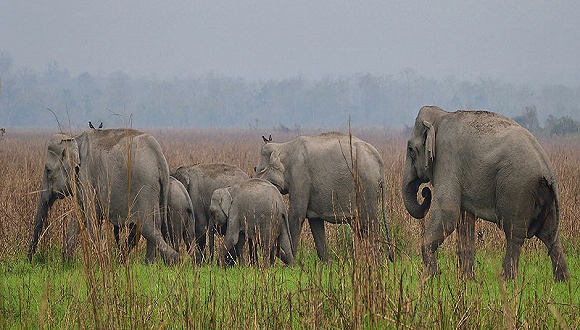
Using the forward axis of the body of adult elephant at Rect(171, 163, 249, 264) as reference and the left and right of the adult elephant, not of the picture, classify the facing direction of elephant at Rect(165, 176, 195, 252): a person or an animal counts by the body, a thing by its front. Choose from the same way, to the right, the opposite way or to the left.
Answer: the same way

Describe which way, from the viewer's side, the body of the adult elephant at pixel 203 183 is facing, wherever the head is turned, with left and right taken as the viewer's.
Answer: facing to the left of the viewer

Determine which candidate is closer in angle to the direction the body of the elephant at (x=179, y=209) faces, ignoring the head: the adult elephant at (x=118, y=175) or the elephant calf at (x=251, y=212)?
the adult elephant

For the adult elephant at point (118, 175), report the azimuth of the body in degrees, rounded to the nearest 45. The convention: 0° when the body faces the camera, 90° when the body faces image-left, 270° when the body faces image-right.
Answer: approximately 90°

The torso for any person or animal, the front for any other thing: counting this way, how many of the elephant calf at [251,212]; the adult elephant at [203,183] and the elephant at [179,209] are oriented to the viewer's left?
3

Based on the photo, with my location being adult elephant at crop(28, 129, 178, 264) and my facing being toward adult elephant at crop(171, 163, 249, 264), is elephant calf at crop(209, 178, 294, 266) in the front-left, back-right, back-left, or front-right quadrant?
front-right

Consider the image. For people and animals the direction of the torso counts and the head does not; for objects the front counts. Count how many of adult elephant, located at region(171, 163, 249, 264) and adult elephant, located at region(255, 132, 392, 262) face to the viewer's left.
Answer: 2

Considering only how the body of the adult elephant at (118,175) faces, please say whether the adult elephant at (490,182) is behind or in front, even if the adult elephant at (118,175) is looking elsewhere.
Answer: behind

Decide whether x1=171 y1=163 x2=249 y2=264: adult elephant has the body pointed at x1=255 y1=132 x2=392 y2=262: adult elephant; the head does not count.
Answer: no

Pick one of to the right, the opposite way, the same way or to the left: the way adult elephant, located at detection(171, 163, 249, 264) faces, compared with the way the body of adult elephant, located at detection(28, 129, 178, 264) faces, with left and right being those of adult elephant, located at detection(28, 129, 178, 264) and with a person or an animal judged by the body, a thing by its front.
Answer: the same way

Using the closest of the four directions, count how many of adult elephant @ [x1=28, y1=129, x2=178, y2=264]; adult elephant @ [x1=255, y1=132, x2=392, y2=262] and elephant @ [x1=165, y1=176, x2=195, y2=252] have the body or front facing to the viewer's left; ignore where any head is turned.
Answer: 3

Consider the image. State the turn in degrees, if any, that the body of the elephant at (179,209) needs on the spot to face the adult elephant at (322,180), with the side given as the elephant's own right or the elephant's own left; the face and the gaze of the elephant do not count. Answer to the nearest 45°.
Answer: approximately 180°

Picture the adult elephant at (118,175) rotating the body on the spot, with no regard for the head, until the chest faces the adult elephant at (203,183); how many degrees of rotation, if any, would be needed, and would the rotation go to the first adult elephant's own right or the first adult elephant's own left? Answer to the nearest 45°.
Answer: approximately 135° to the first adult elephant's own right

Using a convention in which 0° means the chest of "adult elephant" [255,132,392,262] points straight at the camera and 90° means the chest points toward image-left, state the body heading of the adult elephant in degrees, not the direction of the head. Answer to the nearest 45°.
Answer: approximately 90°

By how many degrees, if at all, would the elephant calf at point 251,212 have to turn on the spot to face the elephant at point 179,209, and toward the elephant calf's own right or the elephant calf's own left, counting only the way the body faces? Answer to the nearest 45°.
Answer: approximately 45° to the elephant calf's own right

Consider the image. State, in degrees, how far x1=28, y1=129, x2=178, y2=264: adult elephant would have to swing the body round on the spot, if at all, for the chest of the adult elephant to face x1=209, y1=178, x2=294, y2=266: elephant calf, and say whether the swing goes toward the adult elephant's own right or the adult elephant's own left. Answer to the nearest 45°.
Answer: approximately 180°

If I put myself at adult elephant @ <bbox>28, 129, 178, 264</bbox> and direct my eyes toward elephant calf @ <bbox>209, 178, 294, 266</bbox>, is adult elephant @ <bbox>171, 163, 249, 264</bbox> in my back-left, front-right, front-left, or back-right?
front-left

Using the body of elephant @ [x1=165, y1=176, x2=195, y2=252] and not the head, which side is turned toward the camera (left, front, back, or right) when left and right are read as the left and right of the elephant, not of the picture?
left

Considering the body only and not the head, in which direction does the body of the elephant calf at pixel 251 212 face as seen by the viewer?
to the viewer's left
